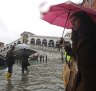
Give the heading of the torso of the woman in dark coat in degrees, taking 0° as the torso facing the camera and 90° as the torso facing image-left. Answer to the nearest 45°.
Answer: approximately 90°

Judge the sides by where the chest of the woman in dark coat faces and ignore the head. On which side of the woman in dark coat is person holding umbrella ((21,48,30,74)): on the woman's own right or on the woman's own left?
on the woman's own right
